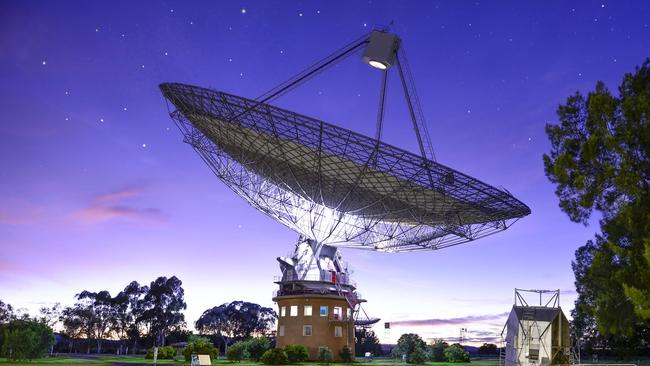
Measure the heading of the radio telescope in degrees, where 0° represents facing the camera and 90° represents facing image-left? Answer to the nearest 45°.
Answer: approximately 270°

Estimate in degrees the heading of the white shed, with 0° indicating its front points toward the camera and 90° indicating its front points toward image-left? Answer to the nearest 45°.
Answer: approximately 0°

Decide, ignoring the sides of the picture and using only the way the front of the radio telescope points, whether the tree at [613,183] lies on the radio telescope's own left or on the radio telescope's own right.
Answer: on the radio telescope's own right

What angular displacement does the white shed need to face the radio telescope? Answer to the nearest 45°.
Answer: approximately 90° to its right
